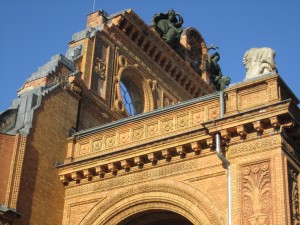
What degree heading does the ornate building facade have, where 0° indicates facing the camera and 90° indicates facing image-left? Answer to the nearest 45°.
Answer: approximately 315°
